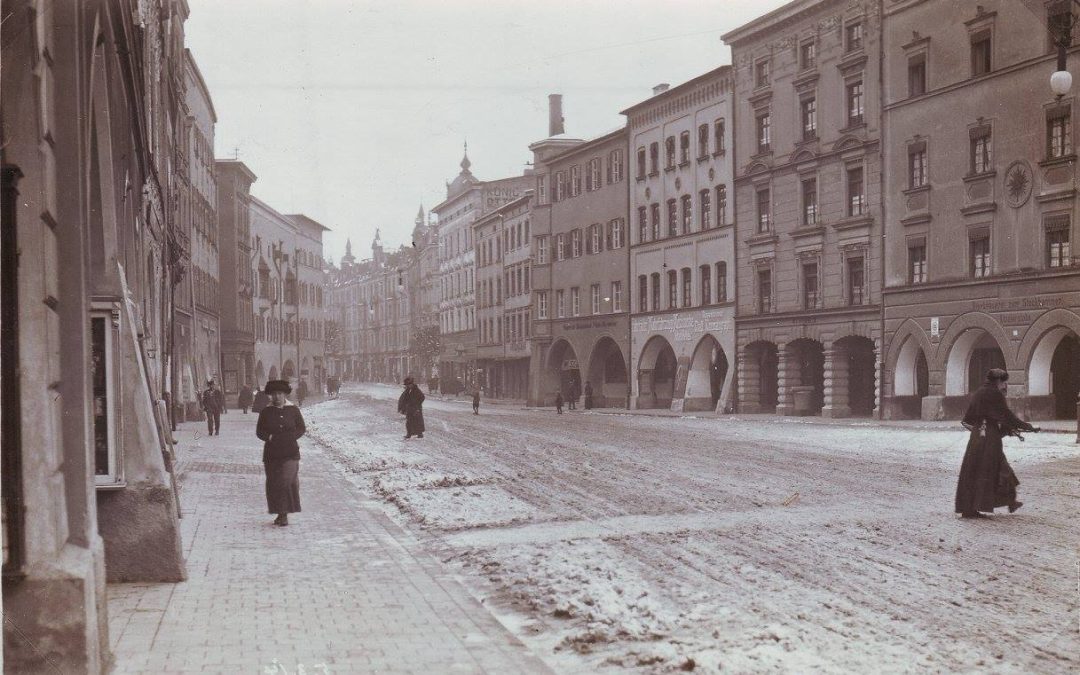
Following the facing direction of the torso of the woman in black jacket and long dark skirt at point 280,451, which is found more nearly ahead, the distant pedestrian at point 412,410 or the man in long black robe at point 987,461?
the man in long black robe

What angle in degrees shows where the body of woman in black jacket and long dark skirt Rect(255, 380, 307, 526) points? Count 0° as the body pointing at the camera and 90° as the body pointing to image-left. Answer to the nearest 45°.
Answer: approximately 0°

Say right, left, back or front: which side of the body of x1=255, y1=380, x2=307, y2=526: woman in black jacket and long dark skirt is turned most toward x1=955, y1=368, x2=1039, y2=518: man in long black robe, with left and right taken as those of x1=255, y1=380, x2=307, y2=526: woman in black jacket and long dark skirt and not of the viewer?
left

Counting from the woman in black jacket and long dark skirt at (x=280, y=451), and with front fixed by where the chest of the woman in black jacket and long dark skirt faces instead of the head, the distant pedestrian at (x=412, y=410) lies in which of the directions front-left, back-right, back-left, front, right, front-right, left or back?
back
